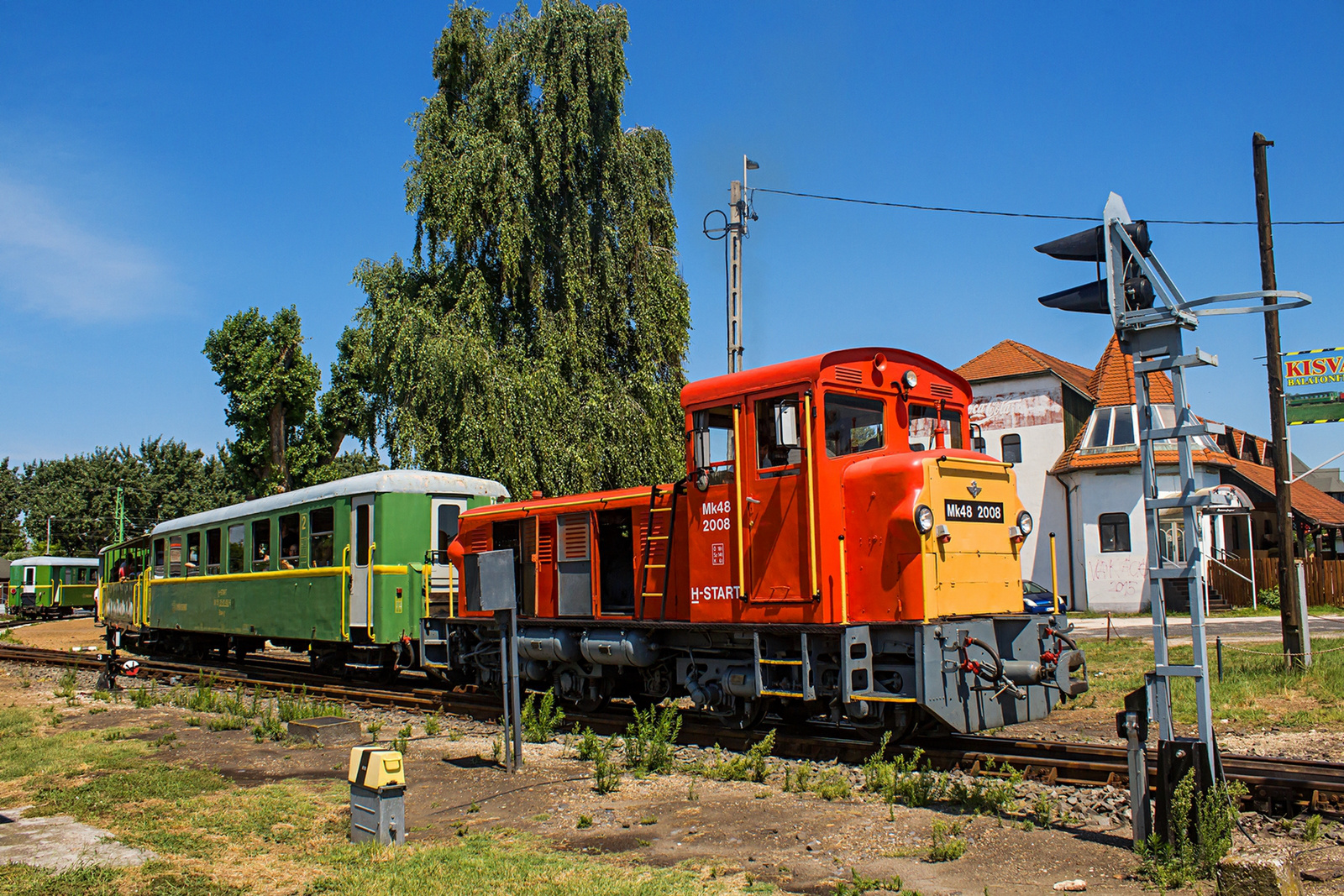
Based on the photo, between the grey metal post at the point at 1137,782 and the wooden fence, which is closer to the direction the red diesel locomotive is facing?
the grey metal post

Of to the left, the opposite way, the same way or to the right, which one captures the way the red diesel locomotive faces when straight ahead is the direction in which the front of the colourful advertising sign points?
to the left

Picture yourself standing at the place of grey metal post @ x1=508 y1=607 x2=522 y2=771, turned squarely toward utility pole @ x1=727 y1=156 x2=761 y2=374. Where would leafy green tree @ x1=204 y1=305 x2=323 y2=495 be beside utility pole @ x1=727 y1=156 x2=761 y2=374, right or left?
left

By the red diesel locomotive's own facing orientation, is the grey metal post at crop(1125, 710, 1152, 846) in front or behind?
in front

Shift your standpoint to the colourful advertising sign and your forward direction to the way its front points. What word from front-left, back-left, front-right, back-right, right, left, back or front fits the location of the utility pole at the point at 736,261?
right

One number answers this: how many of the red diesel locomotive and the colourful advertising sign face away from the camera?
0

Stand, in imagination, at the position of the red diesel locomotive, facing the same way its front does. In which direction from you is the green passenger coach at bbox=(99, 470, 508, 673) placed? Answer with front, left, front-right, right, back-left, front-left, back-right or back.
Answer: back

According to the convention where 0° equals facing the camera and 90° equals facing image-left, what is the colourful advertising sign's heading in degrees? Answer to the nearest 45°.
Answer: approximately 0°

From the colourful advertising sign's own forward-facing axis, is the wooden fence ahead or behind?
behind

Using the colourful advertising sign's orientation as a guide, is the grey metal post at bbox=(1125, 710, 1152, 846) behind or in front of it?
in front

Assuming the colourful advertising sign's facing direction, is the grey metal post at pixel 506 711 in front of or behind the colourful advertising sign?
in front
